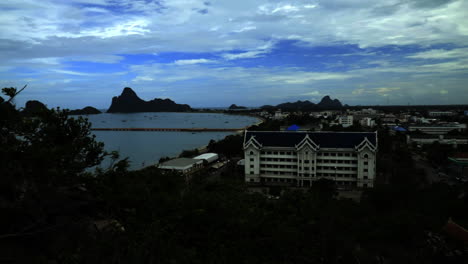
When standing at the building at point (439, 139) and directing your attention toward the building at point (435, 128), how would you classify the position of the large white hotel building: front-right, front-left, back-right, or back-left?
back-left

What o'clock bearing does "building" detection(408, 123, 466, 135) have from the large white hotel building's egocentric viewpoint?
The building is roughly at 7 o'clock from the large white hotel building.

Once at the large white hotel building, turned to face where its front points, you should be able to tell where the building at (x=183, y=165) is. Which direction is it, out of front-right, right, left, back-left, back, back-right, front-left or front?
right

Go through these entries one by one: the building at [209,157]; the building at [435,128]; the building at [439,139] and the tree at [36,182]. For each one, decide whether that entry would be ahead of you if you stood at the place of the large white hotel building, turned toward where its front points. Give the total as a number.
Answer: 1

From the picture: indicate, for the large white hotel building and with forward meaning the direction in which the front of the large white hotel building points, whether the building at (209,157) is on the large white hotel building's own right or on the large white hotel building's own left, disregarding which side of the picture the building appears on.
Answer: on the large white hotel building's own right

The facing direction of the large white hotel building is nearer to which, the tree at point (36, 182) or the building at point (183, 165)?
the tree

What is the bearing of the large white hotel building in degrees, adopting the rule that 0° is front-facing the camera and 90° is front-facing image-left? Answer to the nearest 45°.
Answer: approximately 0°

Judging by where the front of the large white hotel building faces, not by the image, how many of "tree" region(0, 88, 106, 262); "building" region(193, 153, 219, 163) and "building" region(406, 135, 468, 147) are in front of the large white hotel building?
1

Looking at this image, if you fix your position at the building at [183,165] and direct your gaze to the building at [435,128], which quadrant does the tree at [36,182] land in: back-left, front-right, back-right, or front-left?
back-right

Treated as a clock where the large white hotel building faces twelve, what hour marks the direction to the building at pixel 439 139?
The building is roughly at 7 o'clock from the large white hotel building.

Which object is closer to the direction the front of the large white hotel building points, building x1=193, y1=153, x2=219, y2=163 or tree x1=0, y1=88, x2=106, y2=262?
the tree

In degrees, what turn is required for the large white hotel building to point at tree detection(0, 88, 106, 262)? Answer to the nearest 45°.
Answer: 0° — it already faces it

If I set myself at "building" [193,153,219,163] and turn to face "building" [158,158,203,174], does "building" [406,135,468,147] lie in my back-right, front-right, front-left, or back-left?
back-left
